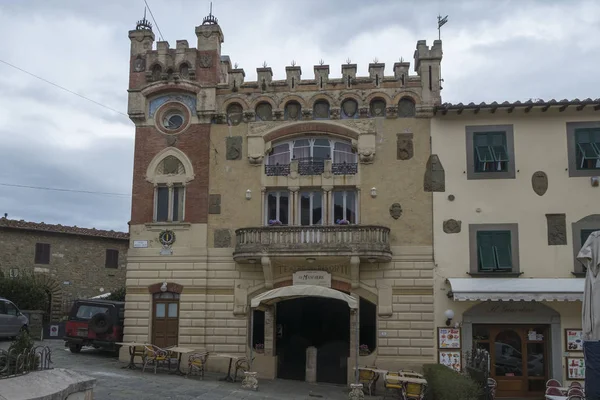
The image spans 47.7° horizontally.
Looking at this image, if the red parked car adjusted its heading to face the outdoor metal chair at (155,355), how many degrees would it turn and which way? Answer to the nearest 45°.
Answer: approximately 135° to its right

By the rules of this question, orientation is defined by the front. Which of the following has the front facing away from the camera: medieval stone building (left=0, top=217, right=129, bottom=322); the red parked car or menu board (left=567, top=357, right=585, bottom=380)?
the red parked car

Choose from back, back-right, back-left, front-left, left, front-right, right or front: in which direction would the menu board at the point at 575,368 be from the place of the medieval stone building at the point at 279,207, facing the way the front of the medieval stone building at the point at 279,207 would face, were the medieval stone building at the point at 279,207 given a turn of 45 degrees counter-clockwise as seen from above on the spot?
front-left

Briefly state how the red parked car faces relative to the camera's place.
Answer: facing away from the viewer

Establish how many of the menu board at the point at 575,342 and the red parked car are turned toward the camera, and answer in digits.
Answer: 1

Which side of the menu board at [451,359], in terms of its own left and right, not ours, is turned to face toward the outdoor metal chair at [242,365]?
right

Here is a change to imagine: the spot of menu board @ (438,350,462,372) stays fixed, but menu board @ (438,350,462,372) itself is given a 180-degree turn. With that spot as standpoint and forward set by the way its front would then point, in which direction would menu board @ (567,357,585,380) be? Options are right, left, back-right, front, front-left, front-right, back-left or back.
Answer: right

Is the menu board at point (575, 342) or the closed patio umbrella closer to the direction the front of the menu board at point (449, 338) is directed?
the closed patio umbrella

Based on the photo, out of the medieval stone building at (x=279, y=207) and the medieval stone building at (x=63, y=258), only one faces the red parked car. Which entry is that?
the medieval stone building at (x=63, y=258)

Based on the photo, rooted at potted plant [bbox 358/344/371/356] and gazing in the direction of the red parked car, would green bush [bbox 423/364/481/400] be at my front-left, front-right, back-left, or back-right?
back-left

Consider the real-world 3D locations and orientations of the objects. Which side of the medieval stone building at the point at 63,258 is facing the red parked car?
front

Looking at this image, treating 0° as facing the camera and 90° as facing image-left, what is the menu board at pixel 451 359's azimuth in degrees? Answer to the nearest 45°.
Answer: approximately 0°
